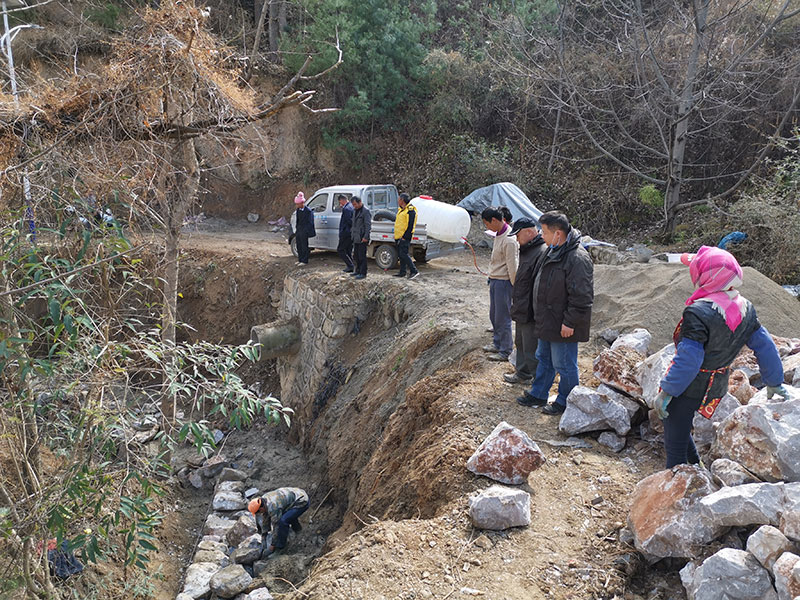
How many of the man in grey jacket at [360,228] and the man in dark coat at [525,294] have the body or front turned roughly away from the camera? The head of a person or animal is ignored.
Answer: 0

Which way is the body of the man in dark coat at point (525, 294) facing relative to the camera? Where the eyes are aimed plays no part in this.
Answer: to the viewer's left

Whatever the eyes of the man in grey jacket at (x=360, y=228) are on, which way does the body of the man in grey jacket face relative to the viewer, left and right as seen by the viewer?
facing the viewer and to the left of the viewer

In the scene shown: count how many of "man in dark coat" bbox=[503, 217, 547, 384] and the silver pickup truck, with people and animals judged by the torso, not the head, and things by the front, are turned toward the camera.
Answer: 0

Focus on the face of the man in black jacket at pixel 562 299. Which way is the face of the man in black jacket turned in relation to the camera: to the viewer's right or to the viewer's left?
to the viewer's left

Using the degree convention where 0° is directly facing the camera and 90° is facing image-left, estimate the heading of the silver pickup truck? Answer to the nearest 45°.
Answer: approximately 135°

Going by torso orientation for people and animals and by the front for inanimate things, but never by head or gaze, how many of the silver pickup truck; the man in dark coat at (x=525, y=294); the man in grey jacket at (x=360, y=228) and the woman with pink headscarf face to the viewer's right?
0

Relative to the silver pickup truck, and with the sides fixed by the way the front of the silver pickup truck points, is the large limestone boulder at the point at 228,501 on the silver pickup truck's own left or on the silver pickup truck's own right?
on the silver pickup truck's own left

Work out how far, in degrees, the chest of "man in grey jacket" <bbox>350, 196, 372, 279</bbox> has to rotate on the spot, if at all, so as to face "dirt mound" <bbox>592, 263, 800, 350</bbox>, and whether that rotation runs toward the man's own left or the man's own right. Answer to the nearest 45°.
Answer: approximately 90° to the man's own left
